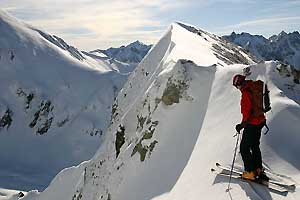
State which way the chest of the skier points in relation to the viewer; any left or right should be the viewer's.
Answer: facing to the left of the viewer
